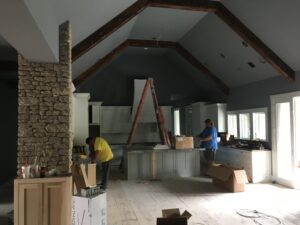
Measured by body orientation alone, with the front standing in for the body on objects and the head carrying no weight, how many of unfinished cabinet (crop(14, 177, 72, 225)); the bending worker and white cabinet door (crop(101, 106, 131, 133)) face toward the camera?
2

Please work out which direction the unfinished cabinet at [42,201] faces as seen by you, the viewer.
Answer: facing the viewer

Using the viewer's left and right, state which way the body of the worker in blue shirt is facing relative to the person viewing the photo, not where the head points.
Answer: facing to the left of the viewer

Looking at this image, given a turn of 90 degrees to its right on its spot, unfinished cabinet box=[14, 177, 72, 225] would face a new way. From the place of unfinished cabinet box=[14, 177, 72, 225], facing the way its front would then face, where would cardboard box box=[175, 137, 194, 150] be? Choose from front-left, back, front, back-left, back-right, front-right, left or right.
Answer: back-right

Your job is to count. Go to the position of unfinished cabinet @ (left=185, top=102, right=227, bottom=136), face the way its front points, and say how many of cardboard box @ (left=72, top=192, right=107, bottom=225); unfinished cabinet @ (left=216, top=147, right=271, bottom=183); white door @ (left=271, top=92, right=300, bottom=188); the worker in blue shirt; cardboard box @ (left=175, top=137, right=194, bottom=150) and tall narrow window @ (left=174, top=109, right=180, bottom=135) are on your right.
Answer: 1

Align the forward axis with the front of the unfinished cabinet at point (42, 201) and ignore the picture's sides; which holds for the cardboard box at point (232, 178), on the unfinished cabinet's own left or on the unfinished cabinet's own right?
on the unfinished cabinet's own left

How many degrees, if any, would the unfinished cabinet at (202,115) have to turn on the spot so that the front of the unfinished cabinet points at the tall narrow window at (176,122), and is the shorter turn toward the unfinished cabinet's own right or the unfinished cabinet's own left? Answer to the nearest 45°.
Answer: approximately 90° to the unfinished cabinet's own right

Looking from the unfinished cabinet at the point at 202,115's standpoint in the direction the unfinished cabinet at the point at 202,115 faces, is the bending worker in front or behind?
in front

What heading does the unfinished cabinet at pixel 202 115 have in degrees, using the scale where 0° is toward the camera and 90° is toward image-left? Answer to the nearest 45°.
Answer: approximately 45°

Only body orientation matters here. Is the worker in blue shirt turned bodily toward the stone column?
no

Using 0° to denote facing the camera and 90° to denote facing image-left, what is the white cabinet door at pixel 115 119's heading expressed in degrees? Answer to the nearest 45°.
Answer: approximately 0°
